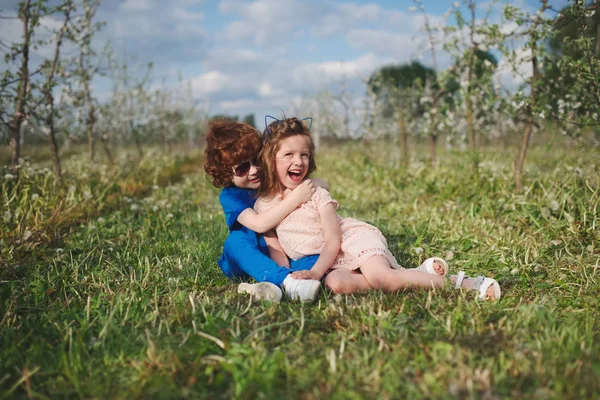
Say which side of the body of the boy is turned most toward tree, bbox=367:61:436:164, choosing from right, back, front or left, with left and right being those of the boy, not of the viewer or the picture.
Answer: left

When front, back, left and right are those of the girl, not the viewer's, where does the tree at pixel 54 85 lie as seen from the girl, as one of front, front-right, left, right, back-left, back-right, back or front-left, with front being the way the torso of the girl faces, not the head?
back-right

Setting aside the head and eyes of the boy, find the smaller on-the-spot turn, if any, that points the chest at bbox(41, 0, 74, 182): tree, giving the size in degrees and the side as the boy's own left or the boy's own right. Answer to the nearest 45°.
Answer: approximately 135° to the boy's own left

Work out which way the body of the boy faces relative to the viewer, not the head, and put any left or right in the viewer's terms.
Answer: facing to the right of the viewer

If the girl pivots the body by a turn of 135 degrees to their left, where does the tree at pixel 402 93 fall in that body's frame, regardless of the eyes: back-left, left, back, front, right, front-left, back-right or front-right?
front-left

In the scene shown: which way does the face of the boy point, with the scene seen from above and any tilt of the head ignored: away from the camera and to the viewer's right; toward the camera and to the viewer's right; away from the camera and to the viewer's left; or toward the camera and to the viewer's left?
toward the camera and to the viewer's right

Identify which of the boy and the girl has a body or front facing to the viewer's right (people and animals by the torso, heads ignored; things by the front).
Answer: the boy

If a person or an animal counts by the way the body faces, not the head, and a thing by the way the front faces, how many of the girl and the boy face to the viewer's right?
1
